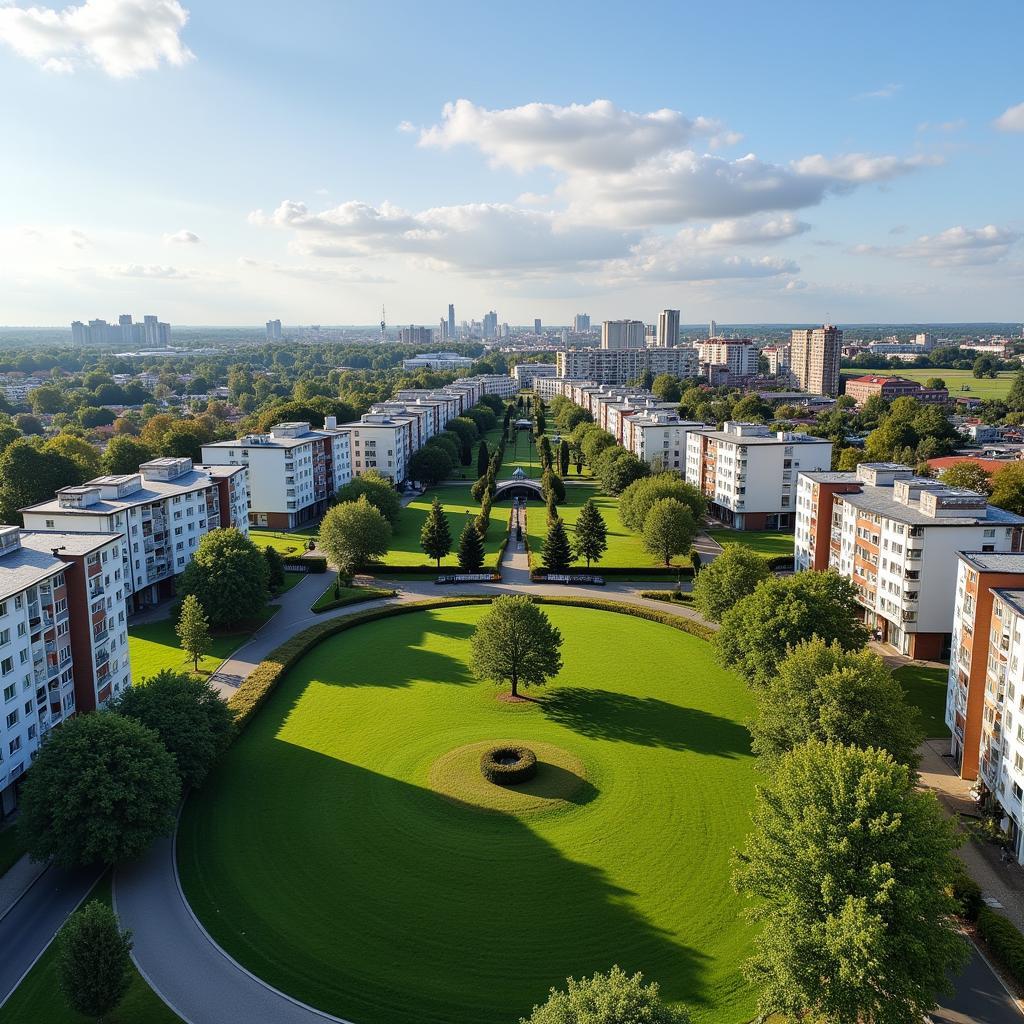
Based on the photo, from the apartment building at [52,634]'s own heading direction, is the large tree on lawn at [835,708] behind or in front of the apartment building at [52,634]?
in front

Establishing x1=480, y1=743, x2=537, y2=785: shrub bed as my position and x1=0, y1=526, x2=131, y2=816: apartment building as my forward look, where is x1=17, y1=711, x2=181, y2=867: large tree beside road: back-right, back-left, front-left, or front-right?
front-left

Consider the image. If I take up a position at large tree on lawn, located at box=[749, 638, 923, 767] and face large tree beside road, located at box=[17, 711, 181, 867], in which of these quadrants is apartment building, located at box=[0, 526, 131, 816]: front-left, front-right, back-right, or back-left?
front-right

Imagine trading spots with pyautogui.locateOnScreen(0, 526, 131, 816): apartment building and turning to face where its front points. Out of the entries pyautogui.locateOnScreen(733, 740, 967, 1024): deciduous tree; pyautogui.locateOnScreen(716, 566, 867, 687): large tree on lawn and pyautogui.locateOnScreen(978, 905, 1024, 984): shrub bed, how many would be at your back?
0

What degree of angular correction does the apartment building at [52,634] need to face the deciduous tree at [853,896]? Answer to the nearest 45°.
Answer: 0° — it already faces it

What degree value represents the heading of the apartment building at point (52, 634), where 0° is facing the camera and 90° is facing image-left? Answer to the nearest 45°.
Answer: approximately 315°

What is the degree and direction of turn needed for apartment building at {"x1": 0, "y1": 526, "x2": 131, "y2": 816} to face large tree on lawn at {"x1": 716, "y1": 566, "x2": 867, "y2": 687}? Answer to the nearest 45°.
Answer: approximately 45° to its left

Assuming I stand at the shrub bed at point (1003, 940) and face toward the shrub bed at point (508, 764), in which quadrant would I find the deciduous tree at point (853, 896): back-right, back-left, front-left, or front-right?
front-left

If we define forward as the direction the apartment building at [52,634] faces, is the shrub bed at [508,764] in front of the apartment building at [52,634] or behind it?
in front

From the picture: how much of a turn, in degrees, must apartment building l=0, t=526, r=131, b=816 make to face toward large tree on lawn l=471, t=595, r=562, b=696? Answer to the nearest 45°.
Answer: approximately 45° to its left

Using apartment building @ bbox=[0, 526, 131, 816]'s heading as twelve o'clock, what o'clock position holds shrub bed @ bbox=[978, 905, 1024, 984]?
The shrub bed is roughly at 12 o'clock from the apartment building.

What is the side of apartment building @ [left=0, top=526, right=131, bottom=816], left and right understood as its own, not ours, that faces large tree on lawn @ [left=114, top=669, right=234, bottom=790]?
front
